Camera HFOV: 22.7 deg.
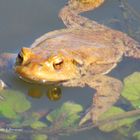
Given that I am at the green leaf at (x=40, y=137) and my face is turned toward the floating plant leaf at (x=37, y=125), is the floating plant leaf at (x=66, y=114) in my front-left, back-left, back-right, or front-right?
front-right

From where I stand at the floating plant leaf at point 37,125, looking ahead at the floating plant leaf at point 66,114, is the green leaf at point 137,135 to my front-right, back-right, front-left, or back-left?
front-right

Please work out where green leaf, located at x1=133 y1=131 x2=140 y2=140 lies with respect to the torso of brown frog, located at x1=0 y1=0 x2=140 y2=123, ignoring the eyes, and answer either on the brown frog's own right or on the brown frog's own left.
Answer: on the brown frog's own left

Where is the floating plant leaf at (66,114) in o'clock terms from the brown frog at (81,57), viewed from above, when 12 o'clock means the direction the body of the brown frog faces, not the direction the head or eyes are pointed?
The floating plant leaf is roughly at 11 o'clock from the brown frog.

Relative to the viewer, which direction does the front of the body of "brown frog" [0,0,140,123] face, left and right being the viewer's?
facing the viewer and to the left of the viewer

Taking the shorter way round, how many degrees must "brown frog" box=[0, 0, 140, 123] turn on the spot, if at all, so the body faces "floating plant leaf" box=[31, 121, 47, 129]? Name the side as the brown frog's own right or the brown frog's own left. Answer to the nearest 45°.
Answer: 0° — it already faces it

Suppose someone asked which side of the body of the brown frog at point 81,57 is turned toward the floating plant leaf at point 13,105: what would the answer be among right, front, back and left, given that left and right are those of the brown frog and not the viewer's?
front

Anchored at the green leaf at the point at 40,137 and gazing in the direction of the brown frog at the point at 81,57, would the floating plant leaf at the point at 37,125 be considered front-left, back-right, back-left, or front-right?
front-left

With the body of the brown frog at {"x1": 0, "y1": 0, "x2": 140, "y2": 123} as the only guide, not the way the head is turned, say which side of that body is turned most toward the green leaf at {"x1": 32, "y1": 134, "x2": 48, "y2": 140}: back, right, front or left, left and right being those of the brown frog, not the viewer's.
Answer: front
